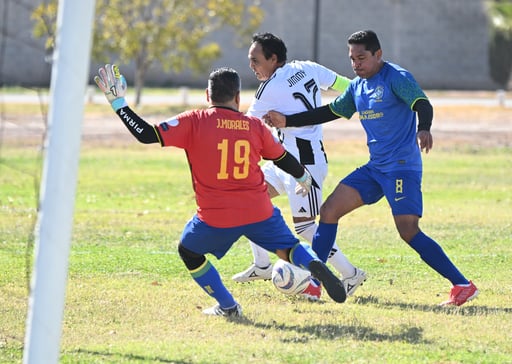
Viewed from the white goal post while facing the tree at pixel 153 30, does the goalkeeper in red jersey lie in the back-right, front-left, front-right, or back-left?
front-right

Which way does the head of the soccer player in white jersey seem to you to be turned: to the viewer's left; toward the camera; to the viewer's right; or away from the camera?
to the viewer's left

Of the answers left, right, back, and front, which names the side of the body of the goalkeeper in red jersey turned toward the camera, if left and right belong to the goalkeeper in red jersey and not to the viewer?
back

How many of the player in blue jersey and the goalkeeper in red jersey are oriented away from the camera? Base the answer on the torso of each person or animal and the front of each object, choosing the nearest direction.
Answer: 1

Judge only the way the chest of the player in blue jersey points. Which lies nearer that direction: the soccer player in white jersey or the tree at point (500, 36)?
the soccer player in white jersey

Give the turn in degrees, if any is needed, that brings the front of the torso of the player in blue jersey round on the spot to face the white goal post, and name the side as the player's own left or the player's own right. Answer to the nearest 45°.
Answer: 0° — they already face it

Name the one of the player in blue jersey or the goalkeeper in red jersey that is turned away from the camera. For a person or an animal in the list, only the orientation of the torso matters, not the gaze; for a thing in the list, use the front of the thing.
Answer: the goalkeeper in red jersey

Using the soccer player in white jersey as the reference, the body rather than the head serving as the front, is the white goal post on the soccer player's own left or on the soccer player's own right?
on the soccer player's own left

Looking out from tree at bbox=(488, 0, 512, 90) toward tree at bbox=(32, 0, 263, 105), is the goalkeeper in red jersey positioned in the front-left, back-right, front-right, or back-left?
front-left

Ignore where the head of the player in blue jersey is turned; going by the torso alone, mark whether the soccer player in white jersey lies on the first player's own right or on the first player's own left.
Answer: on the first player's own right

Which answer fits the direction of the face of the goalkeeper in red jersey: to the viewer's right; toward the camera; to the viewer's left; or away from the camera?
away from the camera

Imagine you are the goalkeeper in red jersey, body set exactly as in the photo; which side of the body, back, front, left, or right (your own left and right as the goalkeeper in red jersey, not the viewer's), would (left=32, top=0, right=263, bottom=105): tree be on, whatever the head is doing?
front

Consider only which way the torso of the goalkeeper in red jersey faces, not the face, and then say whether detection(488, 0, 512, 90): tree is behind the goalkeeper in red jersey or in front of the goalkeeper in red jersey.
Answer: in front
